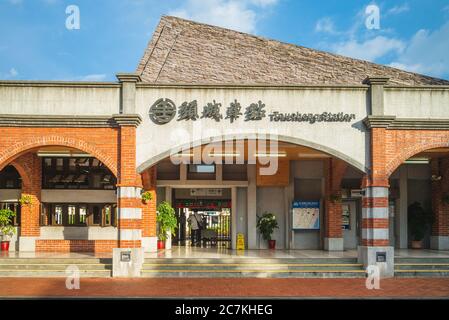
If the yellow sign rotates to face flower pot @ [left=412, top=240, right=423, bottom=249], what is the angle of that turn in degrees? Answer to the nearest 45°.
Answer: approximately 90° to its left

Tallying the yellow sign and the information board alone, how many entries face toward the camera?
2

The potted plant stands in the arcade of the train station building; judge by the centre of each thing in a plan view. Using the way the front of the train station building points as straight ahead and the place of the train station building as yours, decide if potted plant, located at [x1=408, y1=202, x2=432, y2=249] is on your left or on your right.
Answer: on your left

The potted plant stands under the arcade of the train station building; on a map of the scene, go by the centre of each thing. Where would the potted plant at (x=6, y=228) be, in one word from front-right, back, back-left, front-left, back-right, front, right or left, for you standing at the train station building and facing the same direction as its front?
right

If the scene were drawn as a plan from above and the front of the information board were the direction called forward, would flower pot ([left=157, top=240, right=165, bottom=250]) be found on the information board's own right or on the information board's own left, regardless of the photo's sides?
on the information board's own right

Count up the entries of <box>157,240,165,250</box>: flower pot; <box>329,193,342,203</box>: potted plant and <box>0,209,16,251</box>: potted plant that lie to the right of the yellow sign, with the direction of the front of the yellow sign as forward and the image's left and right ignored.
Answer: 2

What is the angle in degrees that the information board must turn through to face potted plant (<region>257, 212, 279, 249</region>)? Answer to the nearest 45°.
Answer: approximately 90° to its right

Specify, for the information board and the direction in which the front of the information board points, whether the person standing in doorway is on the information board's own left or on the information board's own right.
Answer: on the information board's own right

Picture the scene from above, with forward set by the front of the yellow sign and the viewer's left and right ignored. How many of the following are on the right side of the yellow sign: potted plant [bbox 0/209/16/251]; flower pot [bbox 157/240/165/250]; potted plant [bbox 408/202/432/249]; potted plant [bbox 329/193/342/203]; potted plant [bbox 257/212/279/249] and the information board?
2

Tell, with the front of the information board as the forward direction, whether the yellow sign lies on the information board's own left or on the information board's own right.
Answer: on the information board's own right

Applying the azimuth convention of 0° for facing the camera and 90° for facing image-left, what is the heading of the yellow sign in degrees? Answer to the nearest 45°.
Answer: approximately 0°

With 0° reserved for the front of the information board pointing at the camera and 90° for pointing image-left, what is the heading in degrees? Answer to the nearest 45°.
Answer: approximately 0°
